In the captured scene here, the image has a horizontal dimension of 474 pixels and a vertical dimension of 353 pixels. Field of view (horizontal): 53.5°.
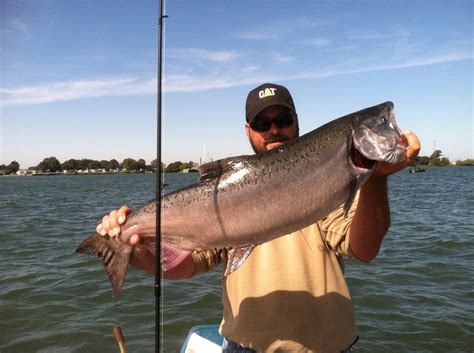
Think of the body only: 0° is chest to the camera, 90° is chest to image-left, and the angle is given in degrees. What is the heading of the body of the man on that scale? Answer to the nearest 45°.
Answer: approximately 0°

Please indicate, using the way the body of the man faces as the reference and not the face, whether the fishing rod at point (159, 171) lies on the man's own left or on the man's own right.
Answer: on the man's own right
